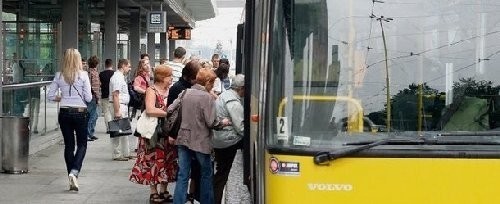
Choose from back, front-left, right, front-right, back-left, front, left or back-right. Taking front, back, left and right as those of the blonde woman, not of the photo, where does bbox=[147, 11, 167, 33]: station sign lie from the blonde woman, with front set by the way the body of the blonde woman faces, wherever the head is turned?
front

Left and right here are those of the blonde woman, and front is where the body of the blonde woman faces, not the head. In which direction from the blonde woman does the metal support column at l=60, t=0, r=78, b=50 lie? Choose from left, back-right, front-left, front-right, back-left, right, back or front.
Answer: front

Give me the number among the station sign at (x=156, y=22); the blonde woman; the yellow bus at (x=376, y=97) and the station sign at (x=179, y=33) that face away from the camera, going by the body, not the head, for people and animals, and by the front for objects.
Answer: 1

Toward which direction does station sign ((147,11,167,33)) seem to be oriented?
toward the camera

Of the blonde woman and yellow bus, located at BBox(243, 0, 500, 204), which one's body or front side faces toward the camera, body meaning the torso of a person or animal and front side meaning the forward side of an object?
the yellow bus

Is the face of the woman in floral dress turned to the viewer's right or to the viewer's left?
to the viewer's right

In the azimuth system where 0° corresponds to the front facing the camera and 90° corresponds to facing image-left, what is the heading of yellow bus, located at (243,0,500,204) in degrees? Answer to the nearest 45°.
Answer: approximately 0°

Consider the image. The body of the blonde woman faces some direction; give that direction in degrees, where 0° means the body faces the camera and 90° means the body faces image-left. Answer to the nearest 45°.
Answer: approximately 180°

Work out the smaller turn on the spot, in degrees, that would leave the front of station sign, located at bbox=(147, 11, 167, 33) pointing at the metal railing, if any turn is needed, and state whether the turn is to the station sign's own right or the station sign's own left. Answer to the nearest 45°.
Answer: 0° — it already faces it

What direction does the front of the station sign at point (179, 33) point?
toward the camera

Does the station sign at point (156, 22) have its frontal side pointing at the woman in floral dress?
yes

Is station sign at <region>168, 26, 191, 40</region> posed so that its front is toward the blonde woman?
yes

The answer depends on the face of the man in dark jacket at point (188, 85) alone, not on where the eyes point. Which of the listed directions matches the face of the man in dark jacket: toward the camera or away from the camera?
away from the camera

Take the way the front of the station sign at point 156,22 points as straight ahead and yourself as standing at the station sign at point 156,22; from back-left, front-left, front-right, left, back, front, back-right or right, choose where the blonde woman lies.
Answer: front

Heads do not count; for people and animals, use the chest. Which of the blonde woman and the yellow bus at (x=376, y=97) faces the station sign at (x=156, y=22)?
the blonde woman
